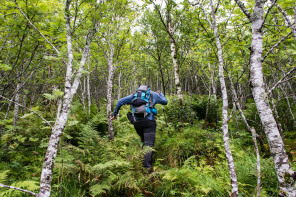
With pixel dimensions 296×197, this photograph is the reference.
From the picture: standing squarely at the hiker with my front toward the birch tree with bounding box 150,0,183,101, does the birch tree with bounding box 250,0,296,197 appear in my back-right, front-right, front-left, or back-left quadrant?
back-right

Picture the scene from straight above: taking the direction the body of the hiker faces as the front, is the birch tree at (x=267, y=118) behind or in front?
behind

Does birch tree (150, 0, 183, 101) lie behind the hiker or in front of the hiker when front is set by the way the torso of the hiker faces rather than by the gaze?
in front

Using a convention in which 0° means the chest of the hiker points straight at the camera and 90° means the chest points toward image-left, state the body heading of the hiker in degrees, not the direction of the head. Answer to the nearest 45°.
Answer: approximately 180°
